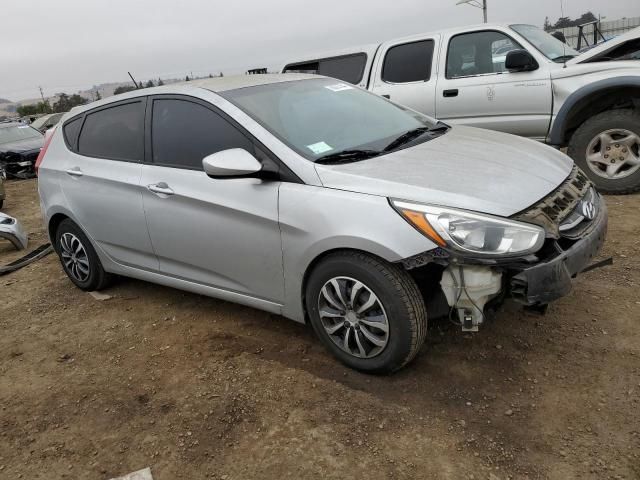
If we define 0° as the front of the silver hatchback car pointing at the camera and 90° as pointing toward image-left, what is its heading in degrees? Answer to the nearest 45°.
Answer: approximately 315°

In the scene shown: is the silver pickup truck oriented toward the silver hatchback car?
no

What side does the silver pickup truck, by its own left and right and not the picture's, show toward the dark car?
back

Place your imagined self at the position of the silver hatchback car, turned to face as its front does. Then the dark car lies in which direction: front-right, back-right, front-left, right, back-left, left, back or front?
back

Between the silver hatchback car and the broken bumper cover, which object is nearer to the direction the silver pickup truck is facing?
the silver hatchback car

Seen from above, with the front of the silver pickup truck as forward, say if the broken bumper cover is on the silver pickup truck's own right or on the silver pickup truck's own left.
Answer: on the silver pickup truck's own right

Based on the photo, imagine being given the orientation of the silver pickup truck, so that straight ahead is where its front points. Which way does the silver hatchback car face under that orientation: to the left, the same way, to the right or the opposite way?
the same way

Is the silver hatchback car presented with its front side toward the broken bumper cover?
no

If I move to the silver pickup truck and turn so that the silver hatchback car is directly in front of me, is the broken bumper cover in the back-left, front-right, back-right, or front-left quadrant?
front-right

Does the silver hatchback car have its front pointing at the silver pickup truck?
no

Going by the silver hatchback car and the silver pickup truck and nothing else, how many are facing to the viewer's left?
0
